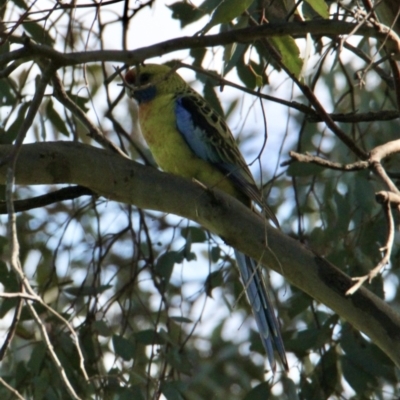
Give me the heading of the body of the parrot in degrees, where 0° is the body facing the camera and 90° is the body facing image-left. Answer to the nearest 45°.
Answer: approximately 90°

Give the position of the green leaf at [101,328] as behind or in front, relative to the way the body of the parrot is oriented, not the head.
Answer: in front

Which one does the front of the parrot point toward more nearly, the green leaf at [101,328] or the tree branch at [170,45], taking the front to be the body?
the green leaf
